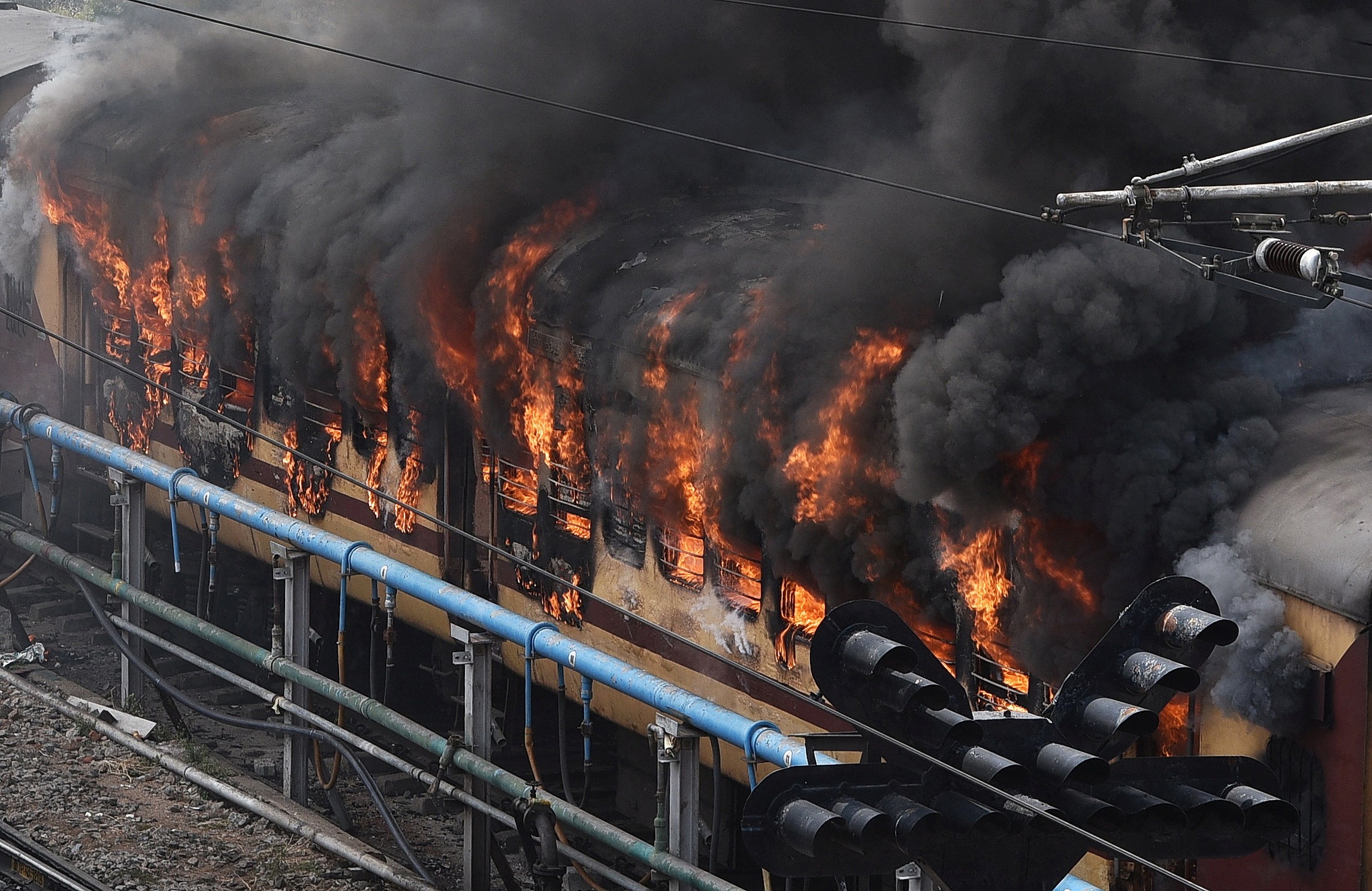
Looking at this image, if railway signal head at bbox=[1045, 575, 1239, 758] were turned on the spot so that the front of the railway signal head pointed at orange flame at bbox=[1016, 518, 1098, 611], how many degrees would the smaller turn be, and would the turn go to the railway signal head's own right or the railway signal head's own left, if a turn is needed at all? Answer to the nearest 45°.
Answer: approximately 135° to the railway signal head's own left

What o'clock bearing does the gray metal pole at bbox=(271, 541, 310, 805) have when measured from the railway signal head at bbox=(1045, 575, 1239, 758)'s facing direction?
The gray metal pole is roughly at 6 o'clock from the railway signal head.

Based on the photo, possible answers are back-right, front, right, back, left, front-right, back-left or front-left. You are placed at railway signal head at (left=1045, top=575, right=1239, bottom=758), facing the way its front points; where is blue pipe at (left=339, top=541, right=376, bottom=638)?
back

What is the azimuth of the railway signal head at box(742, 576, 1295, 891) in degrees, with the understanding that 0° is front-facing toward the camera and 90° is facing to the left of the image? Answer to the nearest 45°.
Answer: approximately 315°

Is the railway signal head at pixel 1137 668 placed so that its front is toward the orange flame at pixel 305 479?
no

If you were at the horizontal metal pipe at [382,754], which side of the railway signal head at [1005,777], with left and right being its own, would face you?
back

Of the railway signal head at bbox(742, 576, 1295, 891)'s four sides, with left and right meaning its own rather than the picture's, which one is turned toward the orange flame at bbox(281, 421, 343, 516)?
back

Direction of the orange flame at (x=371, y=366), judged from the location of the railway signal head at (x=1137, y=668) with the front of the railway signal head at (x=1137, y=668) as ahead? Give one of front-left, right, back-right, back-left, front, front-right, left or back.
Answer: back

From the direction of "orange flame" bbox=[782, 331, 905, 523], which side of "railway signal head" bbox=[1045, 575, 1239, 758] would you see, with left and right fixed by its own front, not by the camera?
back

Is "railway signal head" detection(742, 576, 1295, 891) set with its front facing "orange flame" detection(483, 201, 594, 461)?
no

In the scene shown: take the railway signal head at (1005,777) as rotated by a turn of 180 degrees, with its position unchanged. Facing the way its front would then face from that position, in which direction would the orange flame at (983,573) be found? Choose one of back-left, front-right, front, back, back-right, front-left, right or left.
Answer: front-right

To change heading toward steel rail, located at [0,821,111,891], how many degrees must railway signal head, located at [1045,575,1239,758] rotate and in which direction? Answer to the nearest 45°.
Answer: approximately 180°

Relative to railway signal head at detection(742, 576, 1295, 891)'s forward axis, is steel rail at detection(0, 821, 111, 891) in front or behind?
behind

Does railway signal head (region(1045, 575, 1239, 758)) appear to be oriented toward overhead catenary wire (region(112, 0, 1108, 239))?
no
